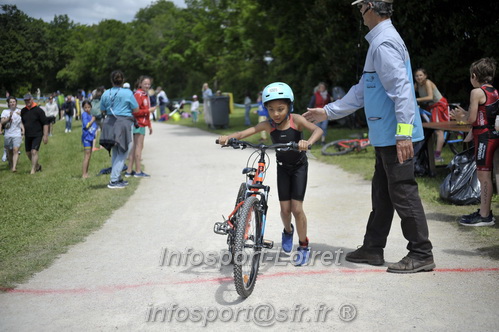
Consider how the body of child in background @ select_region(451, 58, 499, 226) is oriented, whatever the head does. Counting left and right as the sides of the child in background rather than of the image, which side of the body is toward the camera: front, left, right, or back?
left

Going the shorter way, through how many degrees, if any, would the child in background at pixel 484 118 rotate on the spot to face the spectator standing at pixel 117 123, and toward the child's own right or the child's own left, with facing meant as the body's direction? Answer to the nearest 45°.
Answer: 0° — they already face them

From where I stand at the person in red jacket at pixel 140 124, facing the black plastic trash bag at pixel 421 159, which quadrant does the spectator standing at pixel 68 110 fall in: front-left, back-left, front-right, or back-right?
back-left

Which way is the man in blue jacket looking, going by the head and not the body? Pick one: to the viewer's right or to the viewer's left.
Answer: to the viewer's left

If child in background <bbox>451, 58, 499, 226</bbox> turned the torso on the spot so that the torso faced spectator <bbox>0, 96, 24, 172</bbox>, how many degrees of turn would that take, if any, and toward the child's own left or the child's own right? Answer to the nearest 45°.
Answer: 0° — they already face them

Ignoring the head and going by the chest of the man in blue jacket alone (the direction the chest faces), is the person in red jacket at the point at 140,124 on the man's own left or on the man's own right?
on the man's own right

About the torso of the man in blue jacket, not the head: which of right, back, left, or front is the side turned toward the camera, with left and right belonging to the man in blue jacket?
left
